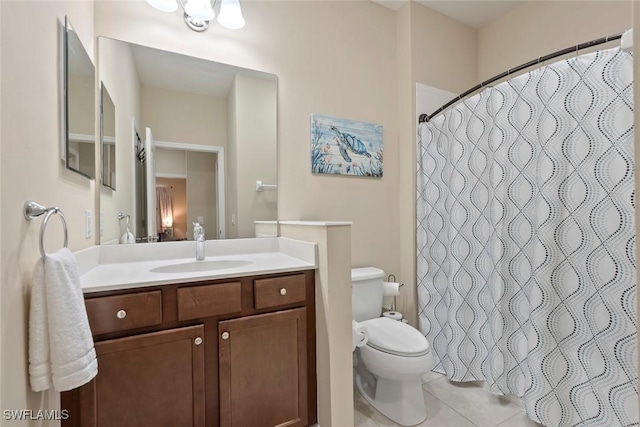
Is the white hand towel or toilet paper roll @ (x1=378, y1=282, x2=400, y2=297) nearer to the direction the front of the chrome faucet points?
the white hand towel

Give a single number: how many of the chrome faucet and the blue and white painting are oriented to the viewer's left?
0

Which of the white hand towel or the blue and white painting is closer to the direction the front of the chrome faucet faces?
the white hand towel

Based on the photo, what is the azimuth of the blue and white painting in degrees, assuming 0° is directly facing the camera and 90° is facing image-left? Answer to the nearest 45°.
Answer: approximately 315°

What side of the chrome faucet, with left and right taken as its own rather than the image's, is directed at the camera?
front

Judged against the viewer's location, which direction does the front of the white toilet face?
facing the viewer and to the right of the viewer

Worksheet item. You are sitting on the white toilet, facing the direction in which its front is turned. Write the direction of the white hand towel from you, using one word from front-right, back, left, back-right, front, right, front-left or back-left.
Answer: right

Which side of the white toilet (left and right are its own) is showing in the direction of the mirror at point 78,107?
right
